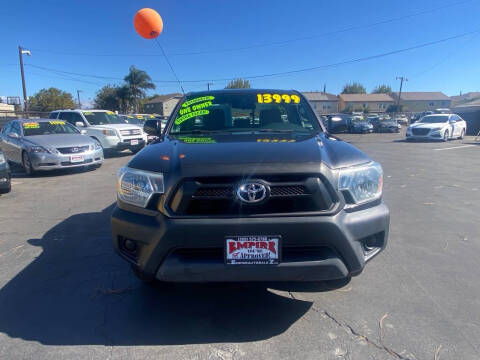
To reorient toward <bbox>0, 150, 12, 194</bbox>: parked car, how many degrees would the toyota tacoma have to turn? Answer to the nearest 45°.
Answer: approximately 135° to its right

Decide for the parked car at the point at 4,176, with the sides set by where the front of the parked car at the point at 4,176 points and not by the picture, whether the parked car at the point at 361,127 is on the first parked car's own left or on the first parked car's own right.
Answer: on the first parked car's own left

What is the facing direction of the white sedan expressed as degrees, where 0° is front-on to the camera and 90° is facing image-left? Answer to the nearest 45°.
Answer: approximately 45°

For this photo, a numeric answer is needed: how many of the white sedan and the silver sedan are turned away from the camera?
0

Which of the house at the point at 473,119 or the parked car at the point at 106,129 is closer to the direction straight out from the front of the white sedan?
the parked car

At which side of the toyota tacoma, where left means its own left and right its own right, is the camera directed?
front

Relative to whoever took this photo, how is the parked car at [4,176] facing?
facing the viewer and to the right of the viewer

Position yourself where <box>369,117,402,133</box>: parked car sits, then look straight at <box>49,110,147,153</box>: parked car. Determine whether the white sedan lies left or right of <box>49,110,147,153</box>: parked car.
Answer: left

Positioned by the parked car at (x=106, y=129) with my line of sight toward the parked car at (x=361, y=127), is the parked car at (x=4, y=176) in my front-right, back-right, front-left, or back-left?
back-right

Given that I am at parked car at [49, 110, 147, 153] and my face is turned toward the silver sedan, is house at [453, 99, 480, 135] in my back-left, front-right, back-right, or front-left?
back-left

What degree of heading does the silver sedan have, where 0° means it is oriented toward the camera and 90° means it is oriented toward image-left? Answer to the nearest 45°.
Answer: approximately 315°

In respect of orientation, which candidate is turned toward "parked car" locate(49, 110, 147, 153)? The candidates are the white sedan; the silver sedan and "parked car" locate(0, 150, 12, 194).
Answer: the white sedan

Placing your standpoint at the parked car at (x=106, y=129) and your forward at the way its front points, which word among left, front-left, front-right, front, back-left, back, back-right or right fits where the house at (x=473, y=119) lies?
front-left

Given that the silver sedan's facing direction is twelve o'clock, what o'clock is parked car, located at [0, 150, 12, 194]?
The parked car is roughly at 2 o'clock from the silver sedan.
